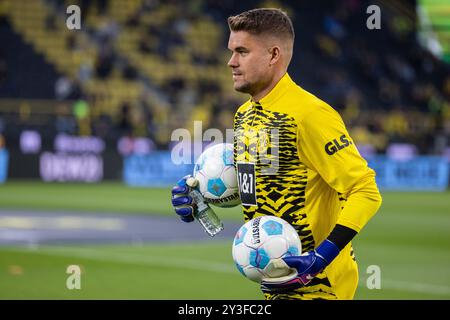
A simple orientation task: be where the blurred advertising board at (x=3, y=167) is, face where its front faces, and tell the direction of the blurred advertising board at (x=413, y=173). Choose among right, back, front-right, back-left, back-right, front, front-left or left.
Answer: left

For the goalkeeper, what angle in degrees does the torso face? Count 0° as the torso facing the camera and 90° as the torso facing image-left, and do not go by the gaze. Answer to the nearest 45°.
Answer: approximately 45°

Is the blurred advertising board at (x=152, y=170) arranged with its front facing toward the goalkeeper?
yes

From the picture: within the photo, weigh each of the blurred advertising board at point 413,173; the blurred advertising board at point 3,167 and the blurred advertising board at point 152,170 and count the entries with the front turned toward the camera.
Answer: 3

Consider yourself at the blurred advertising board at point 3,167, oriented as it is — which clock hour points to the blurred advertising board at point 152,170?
the blurred advertising board at point 152,170 is roughly at 9 o'clock from the blurred advertising board at point 3,167.

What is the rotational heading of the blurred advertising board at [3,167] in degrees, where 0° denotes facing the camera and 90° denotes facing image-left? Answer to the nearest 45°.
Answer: approximately 0°

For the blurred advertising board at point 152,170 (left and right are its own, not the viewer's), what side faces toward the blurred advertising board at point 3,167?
right

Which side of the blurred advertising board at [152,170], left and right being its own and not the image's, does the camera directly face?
front

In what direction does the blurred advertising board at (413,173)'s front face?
toward the camera

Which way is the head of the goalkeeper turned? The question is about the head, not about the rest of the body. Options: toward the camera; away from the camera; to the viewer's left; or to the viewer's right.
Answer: to the viewer's left

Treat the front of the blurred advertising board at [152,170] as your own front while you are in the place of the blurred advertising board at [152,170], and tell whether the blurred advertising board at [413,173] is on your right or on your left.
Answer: on your left

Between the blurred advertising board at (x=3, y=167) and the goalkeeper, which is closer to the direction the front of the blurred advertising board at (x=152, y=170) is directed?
the goalkeeper

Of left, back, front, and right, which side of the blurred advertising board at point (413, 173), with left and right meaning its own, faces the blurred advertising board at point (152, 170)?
right

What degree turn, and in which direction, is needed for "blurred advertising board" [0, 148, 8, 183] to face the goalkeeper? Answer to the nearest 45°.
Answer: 0° — it already faces them
